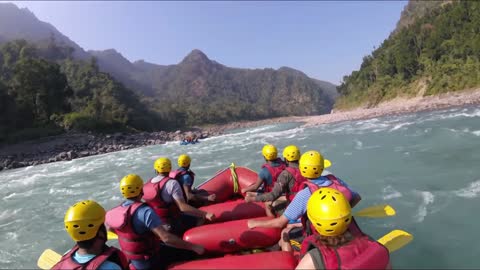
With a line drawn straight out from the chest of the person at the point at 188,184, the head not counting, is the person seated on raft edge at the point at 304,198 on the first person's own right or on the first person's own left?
on the first person's own right

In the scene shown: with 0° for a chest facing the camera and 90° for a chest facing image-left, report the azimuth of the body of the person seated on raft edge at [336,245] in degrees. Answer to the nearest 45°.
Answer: approximately 135°

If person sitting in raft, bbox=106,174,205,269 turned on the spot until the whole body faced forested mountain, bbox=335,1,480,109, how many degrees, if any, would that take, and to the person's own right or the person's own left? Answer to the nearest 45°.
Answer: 0° — they already face it

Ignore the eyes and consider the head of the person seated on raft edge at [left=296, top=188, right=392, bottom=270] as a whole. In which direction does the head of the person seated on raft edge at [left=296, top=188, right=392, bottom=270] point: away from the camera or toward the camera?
away from the camera

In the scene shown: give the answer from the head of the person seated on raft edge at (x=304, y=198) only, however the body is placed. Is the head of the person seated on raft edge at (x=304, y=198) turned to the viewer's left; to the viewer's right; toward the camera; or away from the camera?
away from the camera

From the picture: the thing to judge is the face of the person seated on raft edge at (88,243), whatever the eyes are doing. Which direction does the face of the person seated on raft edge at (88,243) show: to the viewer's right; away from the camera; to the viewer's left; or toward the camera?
away from the camera

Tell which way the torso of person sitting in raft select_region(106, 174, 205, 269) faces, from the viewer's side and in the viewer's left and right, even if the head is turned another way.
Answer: facing away from the viewer and to the right of the viewer
